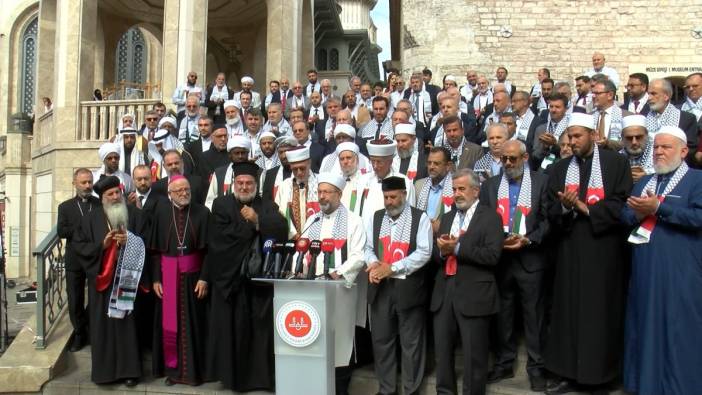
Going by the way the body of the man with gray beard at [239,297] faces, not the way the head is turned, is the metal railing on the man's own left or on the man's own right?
on the man's own right

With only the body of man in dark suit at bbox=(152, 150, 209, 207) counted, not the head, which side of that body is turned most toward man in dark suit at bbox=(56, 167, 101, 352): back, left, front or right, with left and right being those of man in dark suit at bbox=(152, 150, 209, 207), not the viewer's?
right

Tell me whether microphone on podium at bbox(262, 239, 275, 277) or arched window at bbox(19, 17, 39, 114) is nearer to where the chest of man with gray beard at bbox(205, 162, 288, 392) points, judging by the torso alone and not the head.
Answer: the microphone on podium

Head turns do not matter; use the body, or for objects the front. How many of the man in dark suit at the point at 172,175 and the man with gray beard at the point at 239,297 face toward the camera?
2

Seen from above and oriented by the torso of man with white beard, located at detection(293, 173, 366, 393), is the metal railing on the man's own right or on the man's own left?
on the man's own right

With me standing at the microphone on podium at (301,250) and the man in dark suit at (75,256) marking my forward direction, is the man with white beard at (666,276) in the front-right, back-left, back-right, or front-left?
back-right

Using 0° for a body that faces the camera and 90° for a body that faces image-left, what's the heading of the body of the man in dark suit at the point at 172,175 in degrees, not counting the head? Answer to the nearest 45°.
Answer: approximately 0°

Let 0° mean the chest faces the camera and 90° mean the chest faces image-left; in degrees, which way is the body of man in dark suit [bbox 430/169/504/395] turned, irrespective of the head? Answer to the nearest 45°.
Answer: approximately 45°
